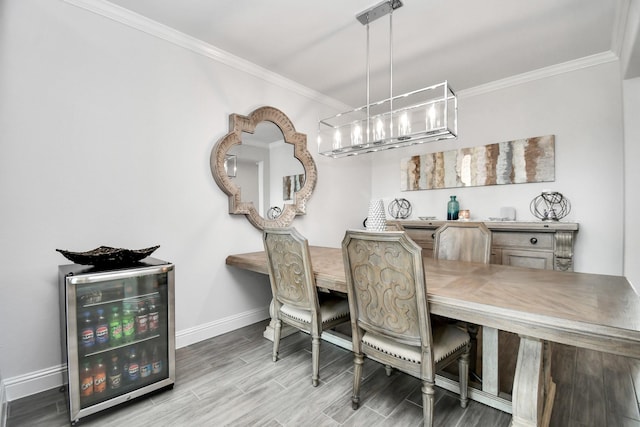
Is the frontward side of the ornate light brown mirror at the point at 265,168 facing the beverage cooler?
no

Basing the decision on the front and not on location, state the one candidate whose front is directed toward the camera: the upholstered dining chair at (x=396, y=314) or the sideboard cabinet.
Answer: the sideboard cabinet

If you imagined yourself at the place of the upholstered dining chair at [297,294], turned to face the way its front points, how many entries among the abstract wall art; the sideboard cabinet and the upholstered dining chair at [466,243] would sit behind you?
0

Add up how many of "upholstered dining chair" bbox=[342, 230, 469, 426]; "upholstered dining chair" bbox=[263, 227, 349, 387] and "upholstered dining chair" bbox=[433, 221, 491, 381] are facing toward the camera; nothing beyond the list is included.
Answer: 1

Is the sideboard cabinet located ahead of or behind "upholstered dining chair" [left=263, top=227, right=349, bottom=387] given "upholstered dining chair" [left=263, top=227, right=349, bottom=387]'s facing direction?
ahead

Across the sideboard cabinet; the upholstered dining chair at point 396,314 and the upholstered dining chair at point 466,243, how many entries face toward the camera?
2

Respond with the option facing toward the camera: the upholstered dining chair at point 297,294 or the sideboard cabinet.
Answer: the sideboard cabinet

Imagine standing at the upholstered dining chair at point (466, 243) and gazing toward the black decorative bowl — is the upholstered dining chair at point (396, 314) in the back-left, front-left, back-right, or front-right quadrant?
front-left

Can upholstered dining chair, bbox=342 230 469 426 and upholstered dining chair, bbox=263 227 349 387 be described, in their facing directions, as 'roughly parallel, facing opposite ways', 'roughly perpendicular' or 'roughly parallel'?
roughly parallel

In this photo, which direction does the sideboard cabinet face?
toward the camera

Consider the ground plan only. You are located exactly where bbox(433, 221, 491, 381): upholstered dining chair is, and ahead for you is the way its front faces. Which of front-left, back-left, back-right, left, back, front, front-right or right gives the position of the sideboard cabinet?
back-left

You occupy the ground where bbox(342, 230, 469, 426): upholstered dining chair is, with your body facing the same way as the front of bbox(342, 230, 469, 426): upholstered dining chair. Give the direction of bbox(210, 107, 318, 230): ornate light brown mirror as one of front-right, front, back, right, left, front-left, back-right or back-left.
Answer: left

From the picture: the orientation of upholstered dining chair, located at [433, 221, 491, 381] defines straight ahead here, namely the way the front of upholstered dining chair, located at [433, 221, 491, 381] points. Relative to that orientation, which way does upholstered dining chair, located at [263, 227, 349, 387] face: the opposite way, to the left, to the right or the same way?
the opposite way

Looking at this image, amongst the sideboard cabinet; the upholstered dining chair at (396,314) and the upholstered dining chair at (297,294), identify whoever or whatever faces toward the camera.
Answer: the sideboard cabinet

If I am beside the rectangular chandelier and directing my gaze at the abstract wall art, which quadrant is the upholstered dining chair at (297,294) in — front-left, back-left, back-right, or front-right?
back-left

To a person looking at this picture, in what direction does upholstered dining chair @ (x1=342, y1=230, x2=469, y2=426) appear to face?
facing away from the viewer and to the right of the viewer

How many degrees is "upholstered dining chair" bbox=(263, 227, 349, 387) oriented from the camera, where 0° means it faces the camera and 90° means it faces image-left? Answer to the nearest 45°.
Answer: approximately 225°

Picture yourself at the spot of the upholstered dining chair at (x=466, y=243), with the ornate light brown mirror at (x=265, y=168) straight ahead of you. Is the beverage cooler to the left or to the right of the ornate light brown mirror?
left

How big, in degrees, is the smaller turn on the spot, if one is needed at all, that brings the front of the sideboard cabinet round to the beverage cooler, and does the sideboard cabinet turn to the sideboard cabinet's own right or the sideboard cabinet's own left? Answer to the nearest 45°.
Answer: approximately 45° to the sideboard cabinet's own right

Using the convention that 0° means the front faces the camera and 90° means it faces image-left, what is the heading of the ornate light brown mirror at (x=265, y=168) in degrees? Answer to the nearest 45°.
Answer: approximately 315°

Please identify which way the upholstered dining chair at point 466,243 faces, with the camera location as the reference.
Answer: facing the viewer

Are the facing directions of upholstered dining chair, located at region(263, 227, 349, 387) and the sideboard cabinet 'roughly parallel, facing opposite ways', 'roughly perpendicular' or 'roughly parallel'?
roughly parallel, facing opposite ways
